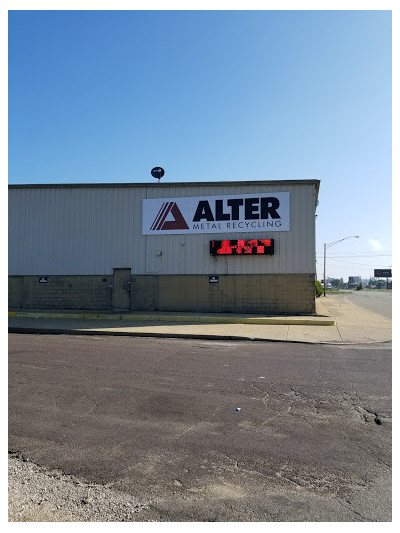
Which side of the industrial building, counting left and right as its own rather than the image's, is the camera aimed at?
front
